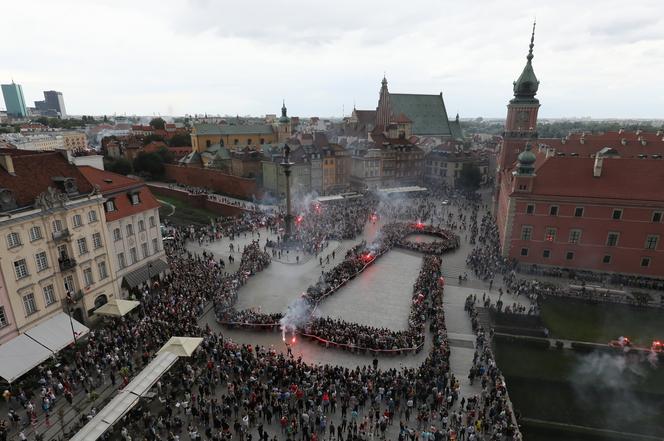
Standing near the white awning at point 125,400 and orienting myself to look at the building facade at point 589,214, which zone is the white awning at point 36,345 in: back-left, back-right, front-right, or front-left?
back-left

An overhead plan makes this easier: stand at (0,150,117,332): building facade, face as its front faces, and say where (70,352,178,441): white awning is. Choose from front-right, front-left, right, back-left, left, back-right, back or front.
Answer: front-right

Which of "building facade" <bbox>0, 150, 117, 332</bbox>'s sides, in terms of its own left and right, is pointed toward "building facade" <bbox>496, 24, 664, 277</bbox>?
front

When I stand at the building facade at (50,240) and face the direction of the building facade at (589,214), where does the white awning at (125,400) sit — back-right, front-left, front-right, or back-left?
front-right

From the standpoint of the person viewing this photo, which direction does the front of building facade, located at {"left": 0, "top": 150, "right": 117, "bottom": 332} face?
facing the viewer and to the right of the viewer
